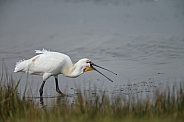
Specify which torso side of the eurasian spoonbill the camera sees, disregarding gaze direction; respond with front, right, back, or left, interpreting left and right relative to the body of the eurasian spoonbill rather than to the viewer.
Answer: right
